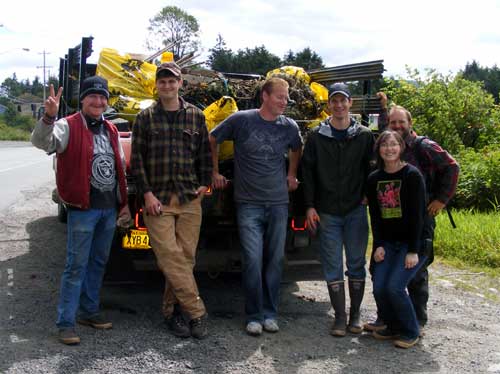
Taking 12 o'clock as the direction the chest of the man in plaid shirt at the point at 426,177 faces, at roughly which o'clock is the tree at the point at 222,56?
The tree is roughly at 4 o'clock from the man in plaid shirt.

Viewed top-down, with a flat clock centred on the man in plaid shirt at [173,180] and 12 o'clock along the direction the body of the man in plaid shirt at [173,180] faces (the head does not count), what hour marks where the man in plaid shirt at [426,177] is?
the man in plaid shirt at [426,177] is roughly at 9 o'clock from the man in plaid shirt at [173,180].

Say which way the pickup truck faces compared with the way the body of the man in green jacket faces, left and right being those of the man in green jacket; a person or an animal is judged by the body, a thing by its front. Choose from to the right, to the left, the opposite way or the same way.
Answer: the opposite way

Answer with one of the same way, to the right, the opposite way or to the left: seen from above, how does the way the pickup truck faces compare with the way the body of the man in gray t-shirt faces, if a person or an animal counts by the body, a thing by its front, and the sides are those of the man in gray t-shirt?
the opposite way

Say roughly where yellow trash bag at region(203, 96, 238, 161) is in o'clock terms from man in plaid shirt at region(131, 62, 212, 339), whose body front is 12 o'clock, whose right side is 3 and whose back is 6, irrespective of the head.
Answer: The yellow trash bag is roughly at 7 o'clock from the man in plaid shirt.

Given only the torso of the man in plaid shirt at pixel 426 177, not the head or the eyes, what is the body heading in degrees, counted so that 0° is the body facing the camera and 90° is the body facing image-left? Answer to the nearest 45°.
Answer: approximately 45°

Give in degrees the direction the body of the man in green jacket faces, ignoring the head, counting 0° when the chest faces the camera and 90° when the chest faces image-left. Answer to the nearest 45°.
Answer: approximately 0°

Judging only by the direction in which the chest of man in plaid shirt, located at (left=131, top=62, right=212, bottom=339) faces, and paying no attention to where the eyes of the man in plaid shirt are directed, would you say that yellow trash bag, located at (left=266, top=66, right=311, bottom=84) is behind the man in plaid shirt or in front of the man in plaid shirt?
behind

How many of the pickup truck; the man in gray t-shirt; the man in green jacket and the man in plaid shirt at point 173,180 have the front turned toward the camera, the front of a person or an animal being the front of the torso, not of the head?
3

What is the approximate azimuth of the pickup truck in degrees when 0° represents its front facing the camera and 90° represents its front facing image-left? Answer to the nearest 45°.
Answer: approximately 180°

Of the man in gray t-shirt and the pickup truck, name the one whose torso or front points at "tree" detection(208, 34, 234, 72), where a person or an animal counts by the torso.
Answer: the pickup truck

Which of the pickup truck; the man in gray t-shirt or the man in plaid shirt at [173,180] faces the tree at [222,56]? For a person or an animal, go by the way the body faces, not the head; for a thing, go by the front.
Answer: the pickup truck
